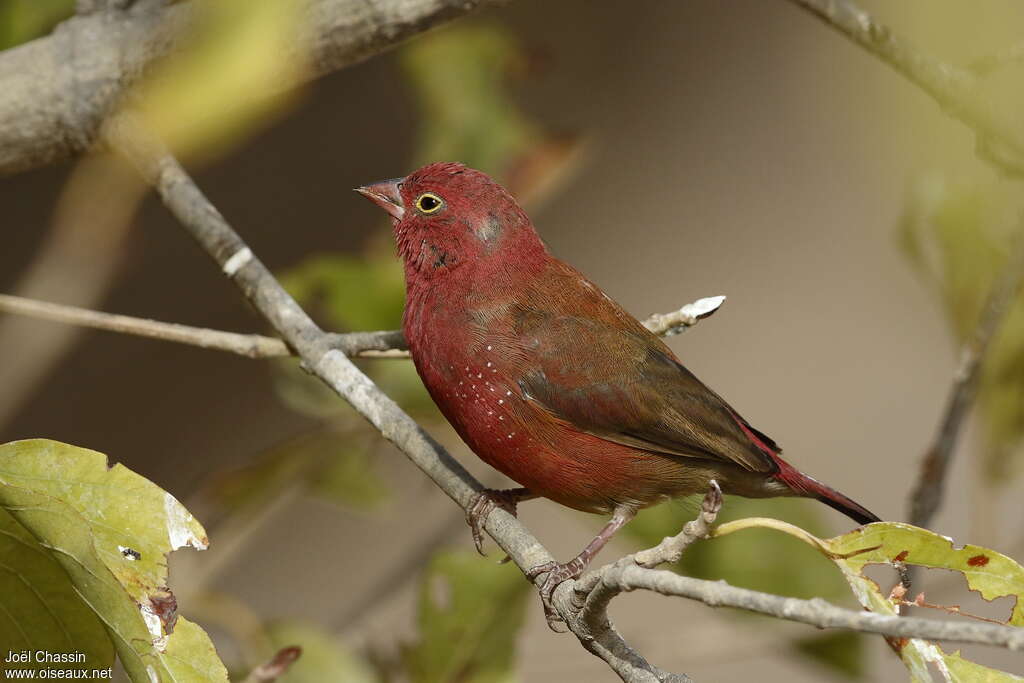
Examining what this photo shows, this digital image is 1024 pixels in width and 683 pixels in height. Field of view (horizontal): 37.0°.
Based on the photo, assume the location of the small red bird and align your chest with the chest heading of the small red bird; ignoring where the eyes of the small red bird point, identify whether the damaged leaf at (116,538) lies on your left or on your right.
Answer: on your left

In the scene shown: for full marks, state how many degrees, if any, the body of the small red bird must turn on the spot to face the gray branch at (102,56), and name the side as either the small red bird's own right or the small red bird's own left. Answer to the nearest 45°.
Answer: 0° — it already faces it

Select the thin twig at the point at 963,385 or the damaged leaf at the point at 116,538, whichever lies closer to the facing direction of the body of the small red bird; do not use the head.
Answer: the damaged leaf

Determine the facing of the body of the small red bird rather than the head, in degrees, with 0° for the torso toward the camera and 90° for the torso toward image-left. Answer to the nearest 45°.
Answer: approximately 90°

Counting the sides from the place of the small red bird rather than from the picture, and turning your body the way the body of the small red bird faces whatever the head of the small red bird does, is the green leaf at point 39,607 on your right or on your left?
on your left

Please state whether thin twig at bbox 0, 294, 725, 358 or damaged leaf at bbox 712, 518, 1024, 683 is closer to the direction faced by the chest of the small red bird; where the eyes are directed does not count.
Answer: the thin twig

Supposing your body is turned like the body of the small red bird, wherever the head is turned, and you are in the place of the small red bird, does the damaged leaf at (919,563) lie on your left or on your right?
on your left

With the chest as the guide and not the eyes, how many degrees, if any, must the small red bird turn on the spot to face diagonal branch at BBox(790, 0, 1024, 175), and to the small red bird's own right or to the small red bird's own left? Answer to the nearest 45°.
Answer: approximately 135° to the small red bird's own right
